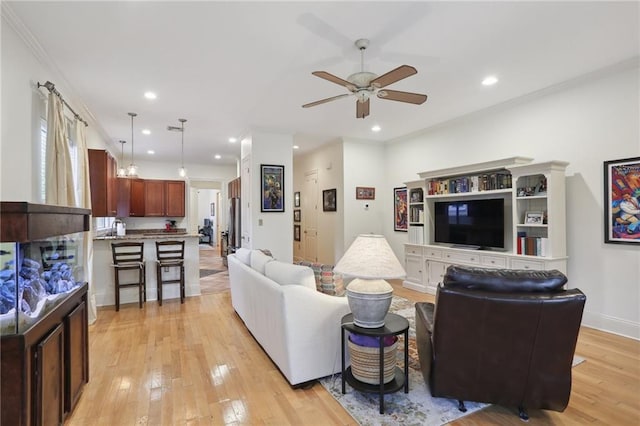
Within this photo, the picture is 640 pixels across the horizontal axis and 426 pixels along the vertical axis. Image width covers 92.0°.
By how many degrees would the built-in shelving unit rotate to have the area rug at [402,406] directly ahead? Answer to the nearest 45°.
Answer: approximately 45° to its left

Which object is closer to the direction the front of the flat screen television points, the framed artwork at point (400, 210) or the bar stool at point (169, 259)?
the bar stool

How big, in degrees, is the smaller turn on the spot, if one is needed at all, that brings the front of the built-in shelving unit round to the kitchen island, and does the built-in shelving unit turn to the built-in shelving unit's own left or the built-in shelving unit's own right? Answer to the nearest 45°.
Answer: approximately 45° to the built-in shelving unit's own right

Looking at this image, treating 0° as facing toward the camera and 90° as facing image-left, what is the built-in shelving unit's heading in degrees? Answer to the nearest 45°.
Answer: approximately 45°

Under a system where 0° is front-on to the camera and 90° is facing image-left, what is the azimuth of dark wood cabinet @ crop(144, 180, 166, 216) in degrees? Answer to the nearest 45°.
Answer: approximately 0°

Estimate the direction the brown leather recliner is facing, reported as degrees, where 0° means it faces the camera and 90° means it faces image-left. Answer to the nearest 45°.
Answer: approximately 180°

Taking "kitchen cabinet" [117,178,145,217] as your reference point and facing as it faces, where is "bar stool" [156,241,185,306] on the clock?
The bar stool is roughly at 12 o'clock from the kitchen cabinet.

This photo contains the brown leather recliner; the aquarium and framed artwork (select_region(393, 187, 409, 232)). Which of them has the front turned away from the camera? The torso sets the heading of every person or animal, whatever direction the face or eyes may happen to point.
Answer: the brown leather recliner

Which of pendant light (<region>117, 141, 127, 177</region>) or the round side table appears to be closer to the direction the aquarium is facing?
the round side table

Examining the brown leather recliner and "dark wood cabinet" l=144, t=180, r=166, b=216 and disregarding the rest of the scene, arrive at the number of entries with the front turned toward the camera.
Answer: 1

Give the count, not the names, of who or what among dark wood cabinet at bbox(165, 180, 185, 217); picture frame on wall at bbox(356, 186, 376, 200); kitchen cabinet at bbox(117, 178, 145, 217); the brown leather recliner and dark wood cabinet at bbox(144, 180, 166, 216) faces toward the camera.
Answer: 4
